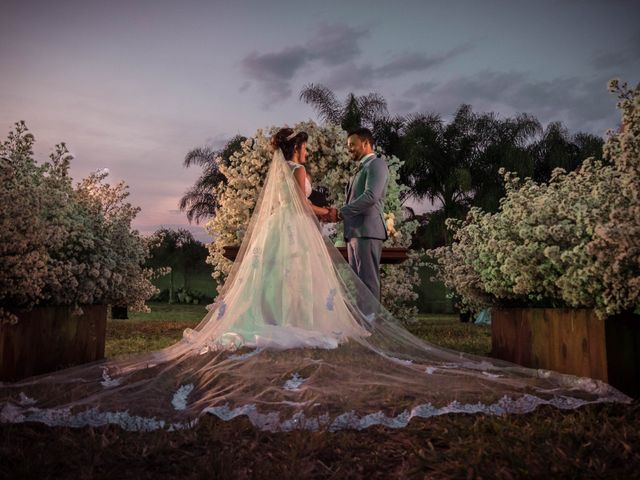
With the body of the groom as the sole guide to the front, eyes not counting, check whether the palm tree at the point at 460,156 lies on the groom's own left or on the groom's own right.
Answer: on the groom's own right

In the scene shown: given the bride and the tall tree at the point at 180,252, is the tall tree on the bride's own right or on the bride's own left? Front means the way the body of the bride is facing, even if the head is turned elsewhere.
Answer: on the bride's own left

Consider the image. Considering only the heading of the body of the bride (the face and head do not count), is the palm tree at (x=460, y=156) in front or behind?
in front

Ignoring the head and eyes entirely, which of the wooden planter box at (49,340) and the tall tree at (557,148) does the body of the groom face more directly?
the wooden planter box

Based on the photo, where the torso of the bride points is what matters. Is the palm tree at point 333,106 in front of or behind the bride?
in front

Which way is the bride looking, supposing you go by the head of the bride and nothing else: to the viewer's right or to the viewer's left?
to the viewer's right

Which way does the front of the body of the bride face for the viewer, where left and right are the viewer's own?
facing away from the viewer and to the right of the viewer

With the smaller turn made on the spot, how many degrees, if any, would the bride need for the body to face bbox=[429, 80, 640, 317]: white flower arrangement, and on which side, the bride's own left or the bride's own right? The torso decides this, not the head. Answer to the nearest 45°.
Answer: approximately 45° to the bride's own right

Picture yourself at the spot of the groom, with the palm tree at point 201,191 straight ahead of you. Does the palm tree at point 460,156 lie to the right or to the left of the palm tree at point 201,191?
right

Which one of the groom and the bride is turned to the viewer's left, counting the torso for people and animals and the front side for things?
the groom

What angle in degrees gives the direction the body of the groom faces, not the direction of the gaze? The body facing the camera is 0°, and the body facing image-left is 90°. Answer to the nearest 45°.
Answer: approximately 90°

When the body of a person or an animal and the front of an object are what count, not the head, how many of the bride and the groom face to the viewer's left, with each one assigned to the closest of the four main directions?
1

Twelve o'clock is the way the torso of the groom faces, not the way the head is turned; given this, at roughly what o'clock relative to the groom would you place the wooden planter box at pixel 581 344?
The wooden planter box is roughly at 8 o'clock from the groom.

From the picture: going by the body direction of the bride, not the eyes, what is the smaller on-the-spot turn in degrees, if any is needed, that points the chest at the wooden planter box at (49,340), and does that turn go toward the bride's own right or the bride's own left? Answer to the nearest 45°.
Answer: approximately 135° to the bride's own left

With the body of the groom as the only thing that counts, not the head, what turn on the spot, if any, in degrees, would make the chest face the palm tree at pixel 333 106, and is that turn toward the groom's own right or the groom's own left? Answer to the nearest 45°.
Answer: approximately 90° to the groom's own right
